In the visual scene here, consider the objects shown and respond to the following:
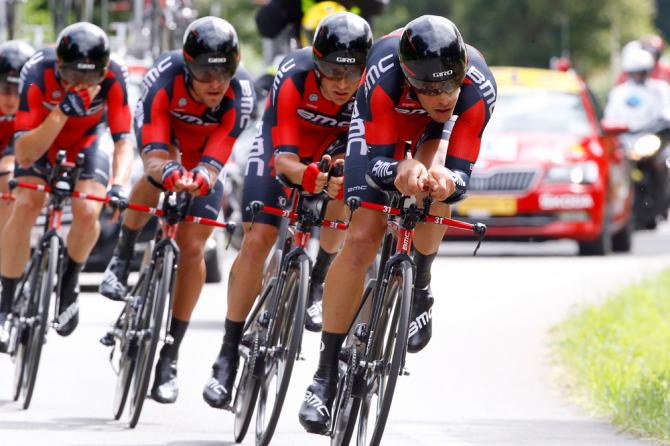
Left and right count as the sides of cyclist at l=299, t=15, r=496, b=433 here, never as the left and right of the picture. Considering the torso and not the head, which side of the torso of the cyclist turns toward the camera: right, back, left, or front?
front

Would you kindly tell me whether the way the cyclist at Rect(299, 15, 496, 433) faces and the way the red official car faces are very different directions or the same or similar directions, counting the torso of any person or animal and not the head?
same or similar directions

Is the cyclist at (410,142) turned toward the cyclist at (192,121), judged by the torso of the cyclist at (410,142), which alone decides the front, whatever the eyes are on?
no

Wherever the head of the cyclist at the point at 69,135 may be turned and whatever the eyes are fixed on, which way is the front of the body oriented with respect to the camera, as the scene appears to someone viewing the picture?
toward the camera

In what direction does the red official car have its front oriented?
toward the camera

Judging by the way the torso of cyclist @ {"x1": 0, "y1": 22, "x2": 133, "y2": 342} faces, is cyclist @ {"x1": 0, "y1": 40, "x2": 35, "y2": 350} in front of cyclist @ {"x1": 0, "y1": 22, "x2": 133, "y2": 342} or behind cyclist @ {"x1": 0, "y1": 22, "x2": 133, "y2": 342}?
behind

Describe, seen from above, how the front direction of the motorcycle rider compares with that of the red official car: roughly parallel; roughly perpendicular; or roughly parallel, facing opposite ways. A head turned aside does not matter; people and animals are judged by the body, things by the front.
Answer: roughly parallel

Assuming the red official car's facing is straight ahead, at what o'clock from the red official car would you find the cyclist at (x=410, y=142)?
The cyclist is roughly at 12 o'clock from the red official car.

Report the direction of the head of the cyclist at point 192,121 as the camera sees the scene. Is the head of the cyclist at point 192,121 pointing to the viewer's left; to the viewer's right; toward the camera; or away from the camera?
toward the camera

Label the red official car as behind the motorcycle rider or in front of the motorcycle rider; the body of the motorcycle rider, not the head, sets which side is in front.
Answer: in front

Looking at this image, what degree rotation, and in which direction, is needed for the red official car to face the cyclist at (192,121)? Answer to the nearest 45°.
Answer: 0° — it already faces them

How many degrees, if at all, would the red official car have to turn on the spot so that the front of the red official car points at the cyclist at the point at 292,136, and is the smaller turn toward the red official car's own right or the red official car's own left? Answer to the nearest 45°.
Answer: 0° — it already faces them

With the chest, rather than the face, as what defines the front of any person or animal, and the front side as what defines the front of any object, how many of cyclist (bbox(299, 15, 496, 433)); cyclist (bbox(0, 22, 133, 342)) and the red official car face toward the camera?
3

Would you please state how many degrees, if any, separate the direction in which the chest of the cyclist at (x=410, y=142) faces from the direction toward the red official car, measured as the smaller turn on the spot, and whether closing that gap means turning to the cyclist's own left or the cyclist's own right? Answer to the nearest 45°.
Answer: approximately 180°

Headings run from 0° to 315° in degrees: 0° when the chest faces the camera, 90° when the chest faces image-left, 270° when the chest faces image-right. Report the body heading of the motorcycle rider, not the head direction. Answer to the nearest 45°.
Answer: approximately 0°

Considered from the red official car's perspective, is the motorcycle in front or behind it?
behind

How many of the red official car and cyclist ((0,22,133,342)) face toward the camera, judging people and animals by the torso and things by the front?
2

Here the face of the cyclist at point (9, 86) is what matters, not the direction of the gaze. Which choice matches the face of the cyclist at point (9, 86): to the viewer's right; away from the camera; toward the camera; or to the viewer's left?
toward the camera

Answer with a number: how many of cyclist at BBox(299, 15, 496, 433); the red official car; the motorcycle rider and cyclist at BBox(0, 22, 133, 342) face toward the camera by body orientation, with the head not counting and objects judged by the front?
4

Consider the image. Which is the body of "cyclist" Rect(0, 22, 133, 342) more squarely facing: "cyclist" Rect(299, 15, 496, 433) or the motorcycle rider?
the cyclist
